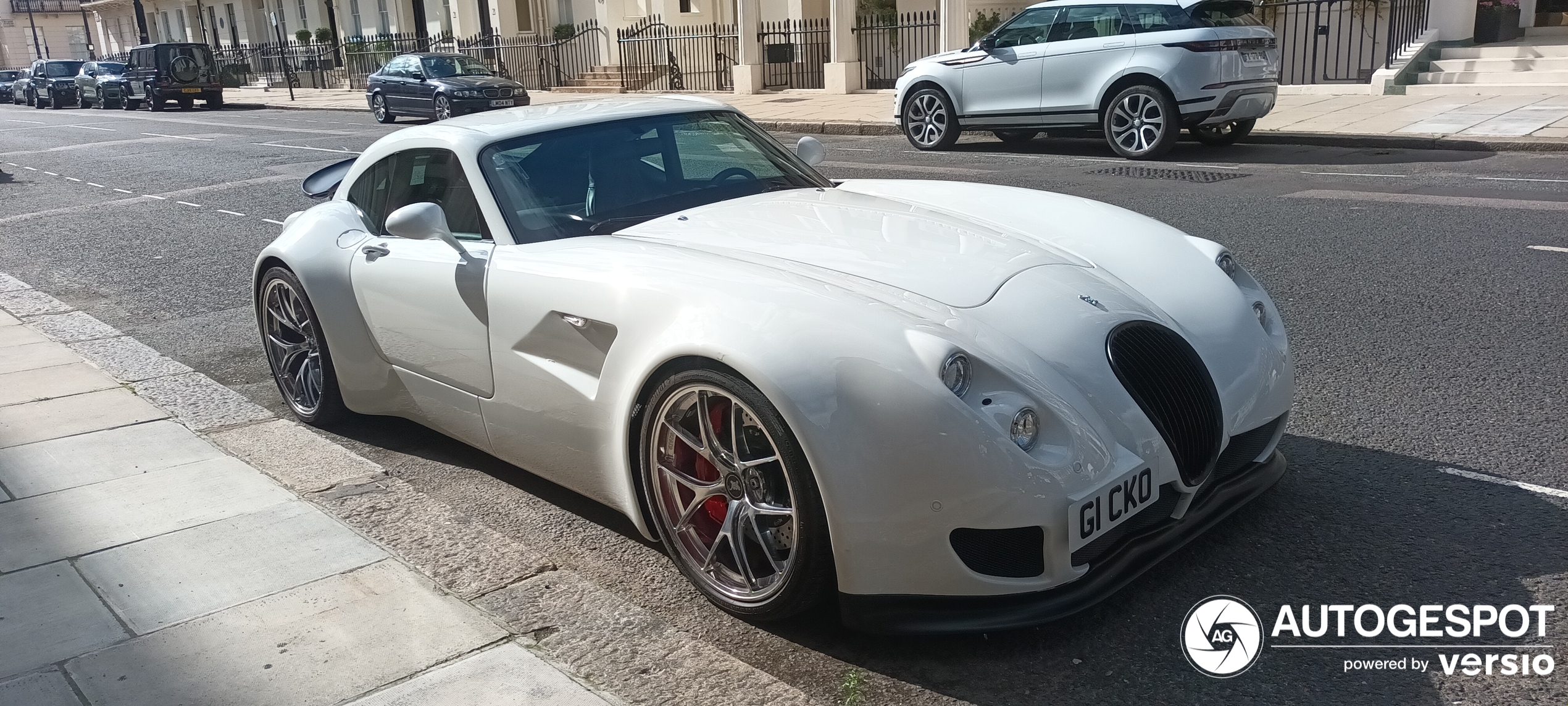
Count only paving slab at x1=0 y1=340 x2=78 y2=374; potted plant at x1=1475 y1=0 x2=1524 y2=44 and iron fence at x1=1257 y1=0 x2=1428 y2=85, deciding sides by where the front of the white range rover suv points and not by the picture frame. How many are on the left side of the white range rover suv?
1

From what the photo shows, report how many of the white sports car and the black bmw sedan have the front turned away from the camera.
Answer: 0

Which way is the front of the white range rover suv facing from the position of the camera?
facing away from the viewer and to the left of the viewer

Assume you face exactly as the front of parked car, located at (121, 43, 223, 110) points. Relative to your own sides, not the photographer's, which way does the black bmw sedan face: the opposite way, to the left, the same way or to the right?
the opposite way

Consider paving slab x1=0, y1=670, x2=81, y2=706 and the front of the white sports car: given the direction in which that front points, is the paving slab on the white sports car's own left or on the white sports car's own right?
on the white sports car's own right

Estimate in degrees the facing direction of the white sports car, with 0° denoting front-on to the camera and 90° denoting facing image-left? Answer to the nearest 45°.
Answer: approximately 315°

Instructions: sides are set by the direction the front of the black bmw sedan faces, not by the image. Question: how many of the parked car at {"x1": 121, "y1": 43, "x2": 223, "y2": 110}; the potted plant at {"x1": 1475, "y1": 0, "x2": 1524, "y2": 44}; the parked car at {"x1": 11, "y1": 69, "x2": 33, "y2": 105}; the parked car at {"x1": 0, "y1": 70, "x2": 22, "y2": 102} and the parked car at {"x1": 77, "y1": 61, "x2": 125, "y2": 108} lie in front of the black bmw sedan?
1

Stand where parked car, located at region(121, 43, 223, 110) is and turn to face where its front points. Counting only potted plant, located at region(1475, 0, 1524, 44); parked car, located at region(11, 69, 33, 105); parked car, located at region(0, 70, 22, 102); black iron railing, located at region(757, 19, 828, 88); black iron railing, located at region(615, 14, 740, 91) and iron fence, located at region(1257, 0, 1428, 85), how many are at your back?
4

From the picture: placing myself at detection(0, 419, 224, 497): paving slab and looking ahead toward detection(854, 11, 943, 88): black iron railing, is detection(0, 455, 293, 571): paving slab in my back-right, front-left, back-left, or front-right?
back-right

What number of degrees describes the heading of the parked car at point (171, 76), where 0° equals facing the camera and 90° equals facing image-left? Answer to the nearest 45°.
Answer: approximately 135°

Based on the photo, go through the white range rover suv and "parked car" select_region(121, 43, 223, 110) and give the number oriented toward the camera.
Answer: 0

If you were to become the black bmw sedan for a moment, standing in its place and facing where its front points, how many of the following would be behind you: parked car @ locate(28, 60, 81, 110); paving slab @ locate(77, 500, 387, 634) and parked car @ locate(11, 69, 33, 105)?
2

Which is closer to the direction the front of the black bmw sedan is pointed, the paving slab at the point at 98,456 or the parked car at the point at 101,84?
the paving slab

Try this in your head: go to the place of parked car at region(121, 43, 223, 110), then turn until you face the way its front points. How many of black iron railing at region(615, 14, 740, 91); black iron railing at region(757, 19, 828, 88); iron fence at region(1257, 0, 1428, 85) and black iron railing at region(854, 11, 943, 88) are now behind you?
4

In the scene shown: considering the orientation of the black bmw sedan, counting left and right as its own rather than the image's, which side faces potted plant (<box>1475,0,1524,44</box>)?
front
